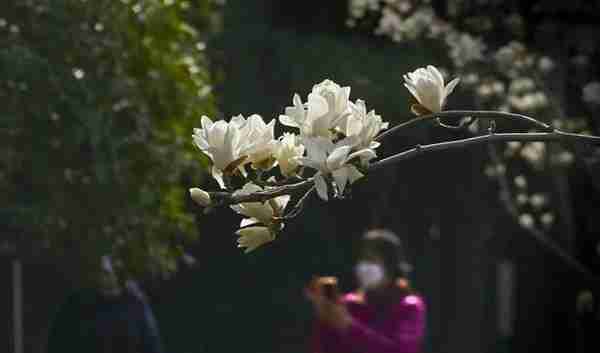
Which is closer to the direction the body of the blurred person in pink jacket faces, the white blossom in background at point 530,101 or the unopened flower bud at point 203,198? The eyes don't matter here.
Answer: the unopened flower bud

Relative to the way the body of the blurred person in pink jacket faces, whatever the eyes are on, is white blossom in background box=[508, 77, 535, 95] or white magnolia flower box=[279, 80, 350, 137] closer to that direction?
the white magnolia flower

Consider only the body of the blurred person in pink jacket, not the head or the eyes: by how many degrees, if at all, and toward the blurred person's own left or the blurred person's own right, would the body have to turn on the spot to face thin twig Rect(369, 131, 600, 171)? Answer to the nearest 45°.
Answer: approximately 45° to the blurred person's own left

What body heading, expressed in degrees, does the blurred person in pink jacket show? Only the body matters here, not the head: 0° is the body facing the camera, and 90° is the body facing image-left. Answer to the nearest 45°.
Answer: approximately 45°

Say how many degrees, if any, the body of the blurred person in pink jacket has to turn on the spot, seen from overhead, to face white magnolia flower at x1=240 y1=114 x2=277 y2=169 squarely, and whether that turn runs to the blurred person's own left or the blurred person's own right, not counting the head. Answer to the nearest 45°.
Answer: approximately 45° to the blurred person's own left

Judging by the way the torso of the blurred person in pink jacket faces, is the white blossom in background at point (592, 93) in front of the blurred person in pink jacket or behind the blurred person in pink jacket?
behind

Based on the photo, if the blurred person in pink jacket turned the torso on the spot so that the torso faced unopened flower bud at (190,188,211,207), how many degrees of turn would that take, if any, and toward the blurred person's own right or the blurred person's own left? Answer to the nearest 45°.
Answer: approximately 45° to the blurred person's own left

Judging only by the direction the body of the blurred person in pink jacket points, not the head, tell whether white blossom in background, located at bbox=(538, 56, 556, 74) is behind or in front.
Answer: behind
